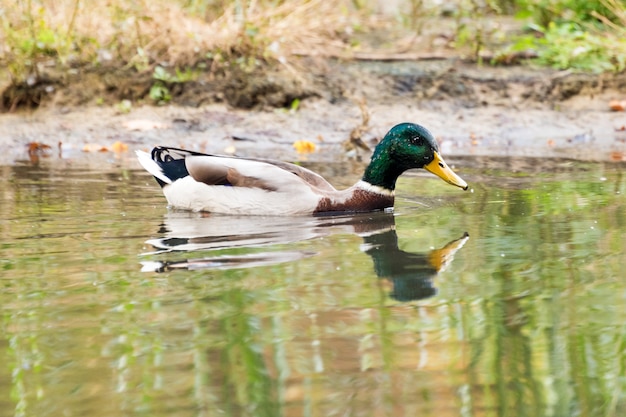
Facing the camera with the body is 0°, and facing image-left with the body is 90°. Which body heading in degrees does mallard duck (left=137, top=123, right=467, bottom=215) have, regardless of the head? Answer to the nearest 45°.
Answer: approximately 270°

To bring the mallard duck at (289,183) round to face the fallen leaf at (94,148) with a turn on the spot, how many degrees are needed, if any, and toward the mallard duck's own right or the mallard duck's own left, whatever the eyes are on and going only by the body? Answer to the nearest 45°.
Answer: approximately 135° to the mallard duck's own left

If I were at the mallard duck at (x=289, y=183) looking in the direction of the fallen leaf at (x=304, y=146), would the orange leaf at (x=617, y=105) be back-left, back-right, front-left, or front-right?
front-right

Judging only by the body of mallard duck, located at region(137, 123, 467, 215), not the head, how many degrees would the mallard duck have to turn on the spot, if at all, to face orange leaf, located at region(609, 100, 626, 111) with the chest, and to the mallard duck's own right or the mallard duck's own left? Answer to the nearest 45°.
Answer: approximately 45° to the mallard duck's own left

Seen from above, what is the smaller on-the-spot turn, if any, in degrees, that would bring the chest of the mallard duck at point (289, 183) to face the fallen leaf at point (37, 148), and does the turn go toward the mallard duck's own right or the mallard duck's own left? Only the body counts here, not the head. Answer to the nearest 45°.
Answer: approximately 135° to the mallard duck's own left

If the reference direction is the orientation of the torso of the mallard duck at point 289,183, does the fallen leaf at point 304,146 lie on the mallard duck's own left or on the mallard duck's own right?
on the mallard duck's own left
